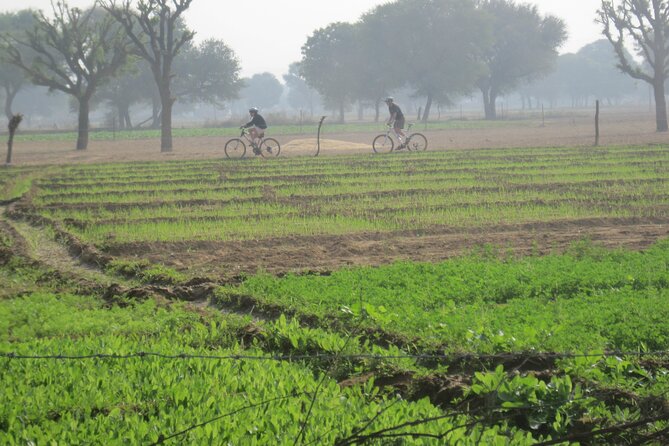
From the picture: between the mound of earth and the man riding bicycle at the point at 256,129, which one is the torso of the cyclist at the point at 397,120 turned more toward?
the man riding bicycle

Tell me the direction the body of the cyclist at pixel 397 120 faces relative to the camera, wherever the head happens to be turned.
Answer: to the viewer's left

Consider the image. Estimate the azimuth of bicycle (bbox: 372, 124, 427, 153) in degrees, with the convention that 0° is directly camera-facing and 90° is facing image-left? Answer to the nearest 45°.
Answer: approximately 90°
